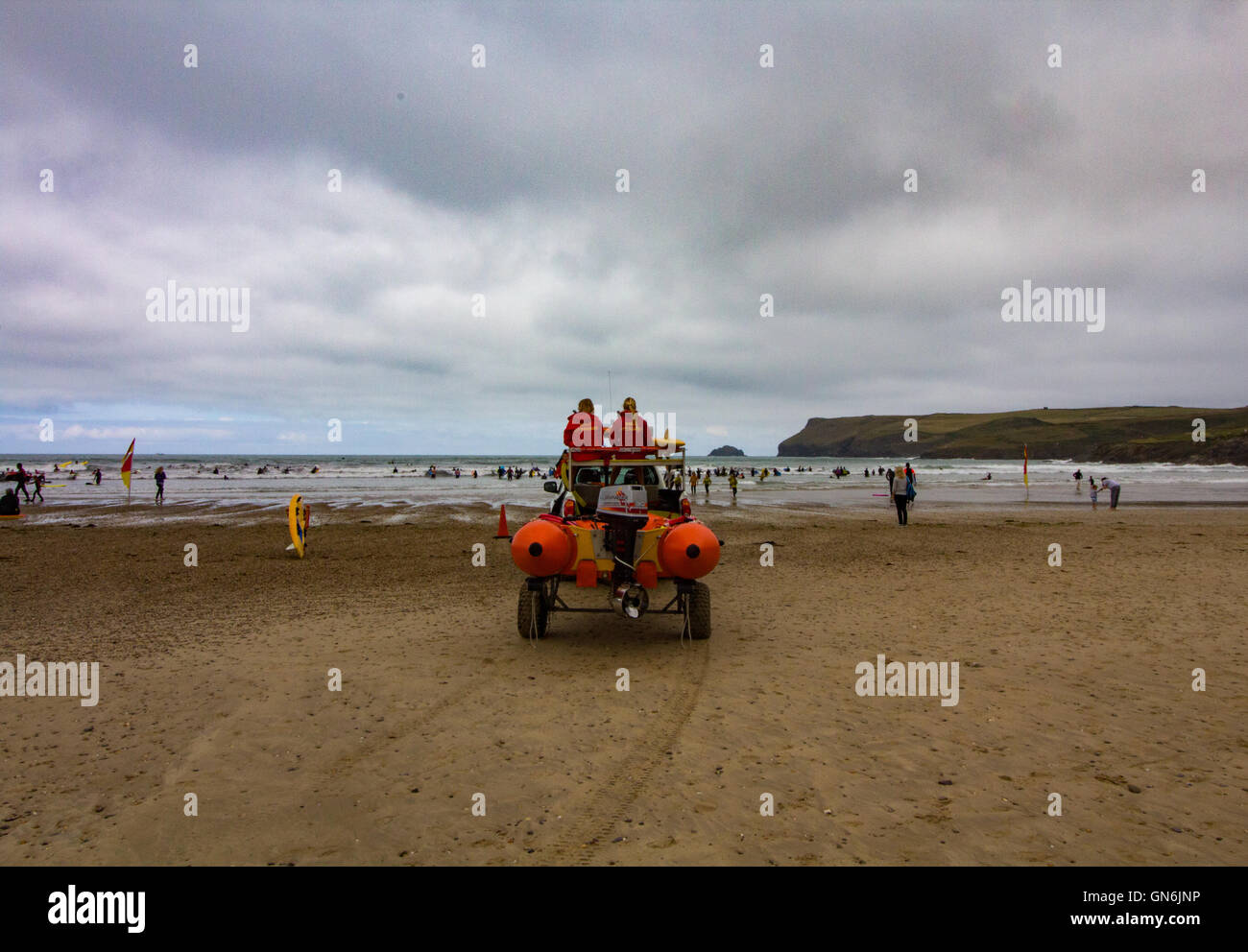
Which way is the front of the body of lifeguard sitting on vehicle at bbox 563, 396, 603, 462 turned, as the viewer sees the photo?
away from the camera

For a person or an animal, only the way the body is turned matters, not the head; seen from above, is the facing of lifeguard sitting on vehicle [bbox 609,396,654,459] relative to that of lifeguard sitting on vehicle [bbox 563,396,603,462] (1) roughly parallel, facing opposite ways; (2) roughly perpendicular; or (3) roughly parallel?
roughly parallel

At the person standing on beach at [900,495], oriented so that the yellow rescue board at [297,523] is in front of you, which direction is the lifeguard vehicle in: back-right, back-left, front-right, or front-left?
front-left

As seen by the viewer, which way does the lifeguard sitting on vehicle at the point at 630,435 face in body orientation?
away from the camera

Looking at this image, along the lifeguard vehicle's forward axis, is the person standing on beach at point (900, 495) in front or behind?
in front

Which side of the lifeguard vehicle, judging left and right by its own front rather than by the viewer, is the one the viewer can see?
back
